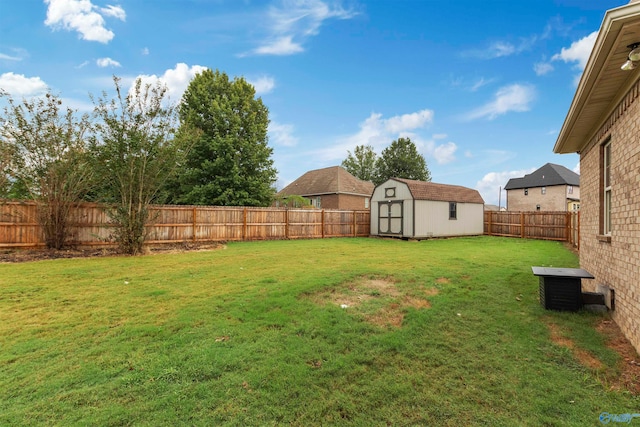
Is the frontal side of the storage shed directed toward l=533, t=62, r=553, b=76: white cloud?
no

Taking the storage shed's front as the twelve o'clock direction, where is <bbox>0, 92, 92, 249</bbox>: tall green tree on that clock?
The tall green tree is roughly at 12 o'clock from the storage shed.

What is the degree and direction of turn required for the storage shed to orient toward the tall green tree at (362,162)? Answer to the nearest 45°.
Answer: approximately 135° to its right

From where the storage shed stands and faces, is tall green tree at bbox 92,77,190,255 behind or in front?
in front

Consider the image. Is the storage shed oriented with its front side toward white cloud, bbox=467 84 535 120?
no

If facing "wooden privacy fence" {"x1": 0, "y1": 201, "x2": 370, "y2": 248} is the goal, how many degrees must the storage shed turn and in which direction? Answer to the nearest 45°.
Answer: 0° — it already faces it

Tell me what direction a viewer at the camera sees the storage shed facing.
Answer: facing the viewer and to the left of the viewer
